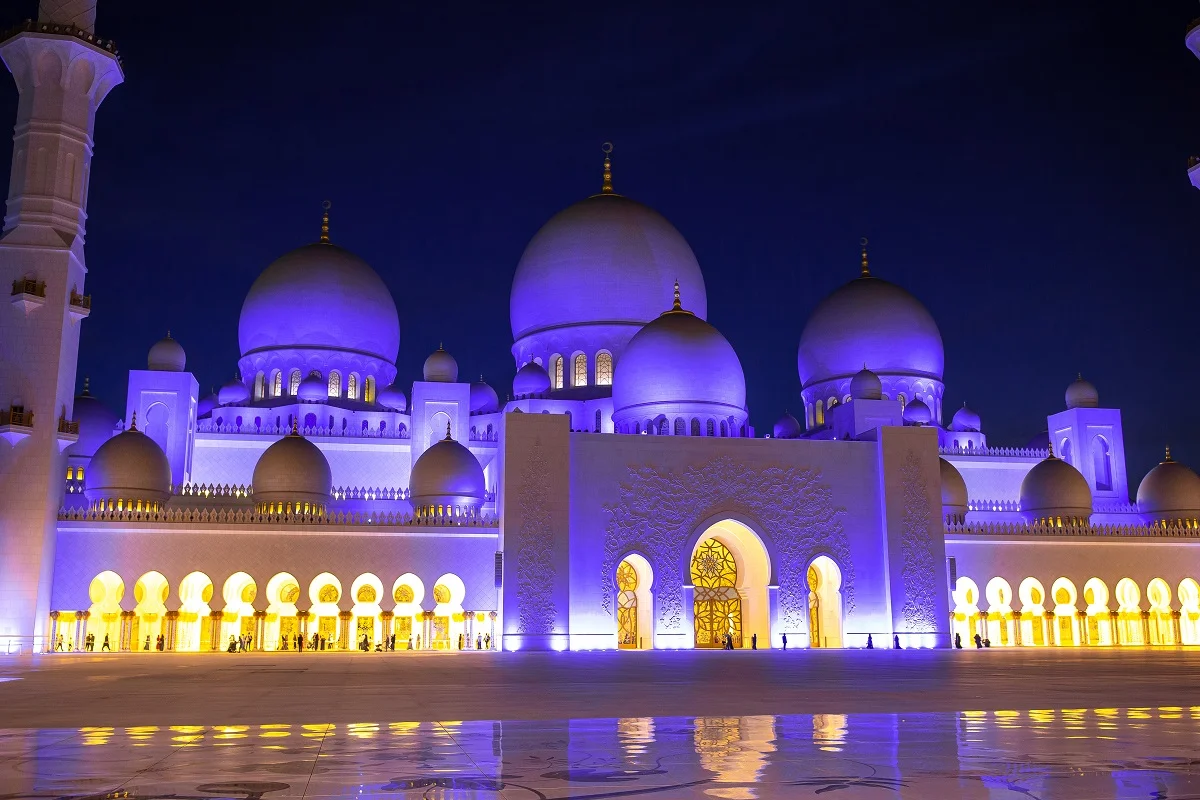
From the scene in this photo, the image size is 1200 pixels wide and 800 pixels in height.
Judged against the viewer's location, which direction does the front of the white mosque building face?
facing the viewer
